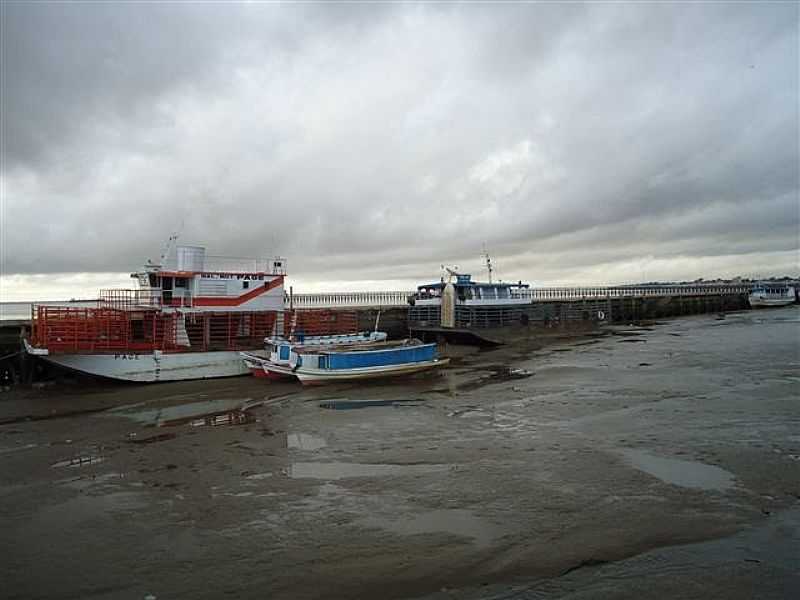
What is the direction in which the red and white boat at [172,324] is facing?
to the viewer's left

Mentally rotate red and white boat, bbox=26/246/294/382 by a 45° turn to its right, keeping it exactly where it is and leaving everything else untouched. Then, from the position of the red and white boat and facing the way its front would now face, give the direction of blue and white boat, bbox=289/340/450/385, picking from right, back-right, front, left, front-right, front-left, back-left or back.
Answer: back

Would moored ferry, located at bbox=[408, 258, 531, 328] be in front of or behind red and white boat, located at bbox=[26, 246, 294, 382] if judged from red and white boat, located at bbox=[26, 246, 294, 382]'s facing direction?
behind

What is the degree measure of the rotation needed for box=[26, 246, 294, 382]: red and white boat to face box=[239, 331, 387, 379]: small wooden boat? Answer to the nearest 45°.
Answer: approximately 135° to its left
